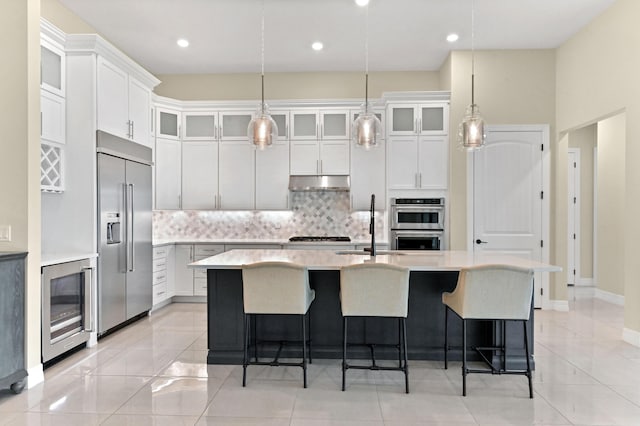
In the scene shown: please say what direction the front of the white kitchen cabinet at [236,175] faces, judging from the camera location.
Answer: facing the viewer

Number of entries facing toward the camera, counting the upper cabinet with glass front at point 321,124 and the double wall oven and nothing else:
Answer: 2

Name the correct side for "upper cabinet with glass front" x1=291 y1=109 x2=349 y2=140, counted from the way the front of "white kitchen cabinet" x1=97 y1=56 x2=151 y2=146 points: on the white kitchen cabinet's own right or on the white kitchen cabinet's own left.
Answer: on the white kitchen cabinet's own left

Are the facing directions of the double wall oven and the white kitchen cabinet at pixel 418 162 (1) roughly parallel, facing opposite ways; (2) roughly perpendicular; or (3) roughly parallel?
roughly parallel

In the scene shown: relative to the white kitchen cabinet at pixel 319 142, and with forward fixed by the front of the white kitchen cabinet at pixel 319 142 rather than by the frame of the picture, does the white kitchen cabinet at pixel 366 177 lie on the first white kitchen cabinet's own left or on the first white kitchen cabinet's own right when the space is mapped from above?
on the first white kitchen cabinet's own left

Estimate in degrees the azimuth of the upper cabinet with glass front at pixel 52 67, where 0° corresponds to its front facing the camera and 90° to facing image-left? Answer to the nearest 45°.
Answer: approximately 315°

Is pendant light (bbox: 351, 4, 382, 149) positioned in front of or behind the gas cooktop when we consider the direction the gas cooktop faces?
in front

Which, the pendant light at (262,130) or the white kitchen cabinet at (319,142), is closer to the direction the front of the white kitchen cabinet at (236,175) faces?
the pendant light

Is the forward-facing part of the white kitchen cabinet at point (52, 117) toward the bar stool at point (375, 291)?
yes

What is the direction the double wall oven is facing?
toward the camera

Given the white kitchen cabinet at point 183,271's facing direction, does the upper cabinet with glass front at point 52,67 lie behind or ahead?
ahead

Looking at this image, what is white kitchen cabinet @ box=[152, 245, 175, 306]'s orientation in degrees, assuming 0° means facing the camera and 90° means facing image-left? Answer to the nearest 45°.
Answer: approximately 315°

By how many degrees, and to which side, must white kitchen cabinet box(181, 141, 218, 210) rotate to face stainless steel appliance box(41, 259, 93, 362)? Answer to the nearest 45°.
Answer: approximately 45° to its right

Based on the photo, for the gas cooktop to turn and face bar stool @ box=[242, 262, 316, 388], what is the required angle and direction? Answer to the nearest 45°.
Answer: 0° — it already faces it

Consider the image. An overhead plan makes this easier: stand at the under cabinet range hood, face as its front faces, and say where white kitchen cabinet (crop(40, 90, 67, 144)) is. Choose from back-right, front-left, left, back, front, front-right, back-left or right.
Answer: front-right

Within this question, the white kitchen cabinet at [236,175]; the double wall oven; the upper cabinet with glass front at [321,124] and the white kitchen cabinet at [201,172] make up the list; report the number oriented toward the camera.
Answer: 4

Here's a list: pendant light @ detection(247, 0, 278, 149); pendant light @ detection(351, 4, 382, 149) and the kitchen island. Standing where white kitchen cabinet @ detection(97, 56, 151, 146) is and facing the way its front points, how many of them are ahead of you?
3
